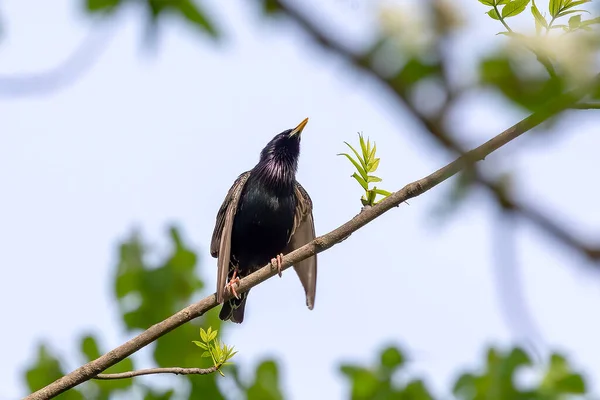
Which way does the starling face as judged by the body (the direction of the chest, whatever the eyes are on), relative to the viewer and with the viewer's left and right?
facing the viewer and to the right of the viewer
